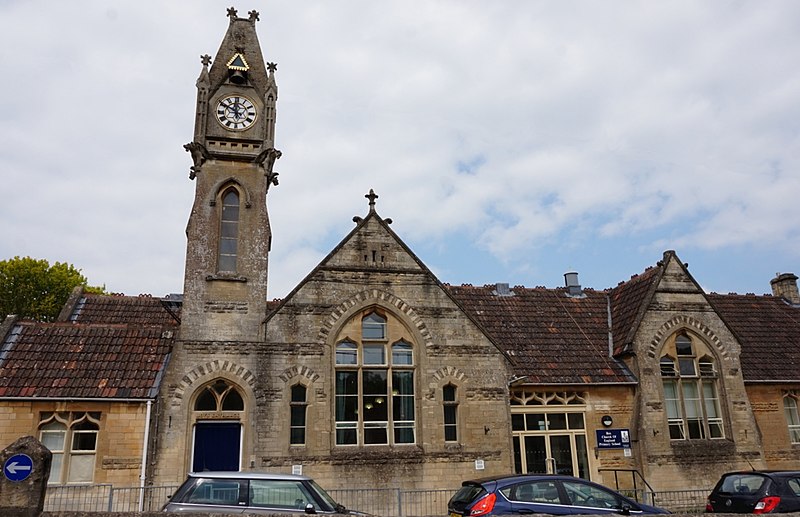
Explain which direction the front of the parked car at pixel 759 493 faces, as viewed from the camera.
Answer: facing away from the viewer and to the right of the viewer

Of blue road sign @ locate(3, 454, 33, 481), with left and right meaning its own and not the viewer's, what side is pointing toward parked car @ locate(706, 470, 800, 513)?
left

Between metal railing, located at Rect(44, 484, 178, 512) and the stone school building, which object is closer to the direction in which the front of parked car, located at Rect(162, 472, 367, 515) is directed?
the stone school building

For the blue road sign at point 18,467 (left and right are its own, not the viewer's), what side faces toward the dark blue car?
left

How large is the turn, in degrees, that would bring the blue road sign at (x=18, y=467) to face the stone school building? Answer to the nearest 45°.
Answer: approximately 135° to its left

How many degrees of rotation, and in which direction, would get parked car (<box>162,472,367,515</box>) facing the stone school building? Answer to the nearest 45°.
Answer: approximately 90° to its left

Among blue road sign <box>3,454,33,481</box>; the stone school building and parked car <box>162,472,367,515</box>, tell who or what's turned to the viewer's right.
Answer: the parked car

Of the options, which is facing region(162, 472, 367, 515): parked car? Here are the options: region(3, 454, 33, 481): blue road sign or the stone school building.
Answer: the stone school building

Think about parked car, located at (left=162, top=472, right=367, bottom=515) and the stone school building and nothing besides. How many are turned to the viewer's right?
1

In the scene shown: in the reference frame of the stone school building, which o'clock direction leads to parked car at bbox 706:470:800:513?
The parked car is roughly at 10 o'clock from the stone school building.

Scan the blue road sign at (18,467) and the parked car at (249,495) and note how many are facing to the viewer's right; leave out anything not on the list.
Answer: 1

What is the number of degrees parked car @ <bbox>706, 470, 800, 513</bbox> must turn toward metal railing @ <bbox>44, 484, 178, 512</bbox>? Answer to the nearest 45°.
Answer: approximately 135° to its left

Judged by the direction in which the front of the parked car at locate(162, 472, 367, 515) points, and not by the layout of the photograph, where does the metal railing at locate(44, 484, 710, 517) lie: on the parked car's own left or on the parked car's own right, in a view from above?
on the parked car's own left
